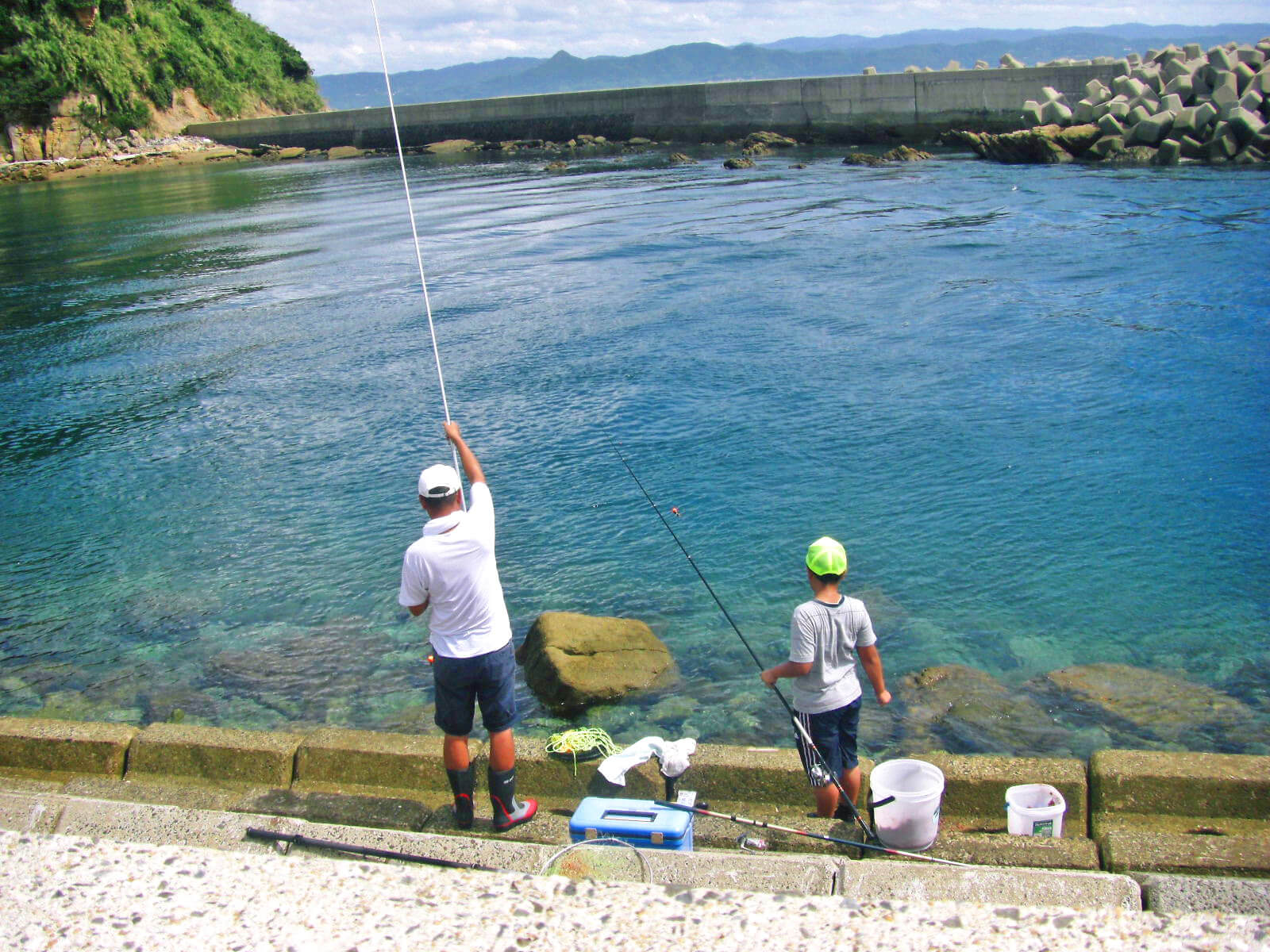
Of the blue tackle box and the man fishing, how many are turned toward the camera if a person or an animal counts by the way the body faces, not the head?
1

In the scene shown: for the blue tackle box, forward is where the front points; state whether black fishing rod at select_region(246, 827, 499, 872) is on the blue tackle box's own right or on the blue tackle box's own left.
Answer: on the blue tackle box's own right

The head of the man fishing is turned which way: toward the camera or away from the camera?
away from the camera

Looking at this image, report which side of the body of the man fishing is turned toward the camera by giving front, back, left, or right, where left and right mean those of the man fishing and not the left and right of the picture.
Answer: back

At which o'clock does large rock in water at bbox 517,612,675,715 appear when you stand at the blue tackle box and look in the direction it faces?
The large rock in water is roughly at 6 o'clock from the blue tackle box.

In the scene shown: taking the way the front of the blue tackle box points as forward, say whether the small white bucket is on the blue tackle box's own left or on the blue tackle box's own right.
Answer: on the blue tackle box's own left

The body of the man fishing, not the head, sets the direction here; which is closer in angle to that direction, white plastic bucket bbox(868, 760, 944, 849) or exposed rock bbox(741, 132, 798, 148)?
the exposed rock

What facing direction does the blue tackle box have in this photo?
toward the camera

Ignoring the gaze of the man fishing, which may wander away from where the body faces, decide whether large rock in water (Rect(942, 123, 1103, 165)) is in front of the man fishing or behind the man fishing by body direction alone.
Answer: in front

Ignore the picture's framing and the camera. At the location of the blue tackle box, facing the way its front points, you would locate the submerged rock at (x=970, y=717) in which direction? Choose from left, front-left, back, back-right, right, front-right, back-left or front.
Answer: back-left

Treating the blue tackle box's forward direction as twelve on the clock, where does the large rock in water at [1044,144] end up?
The large rock in water is roughly at 7 o'clock from the blue tackle box.

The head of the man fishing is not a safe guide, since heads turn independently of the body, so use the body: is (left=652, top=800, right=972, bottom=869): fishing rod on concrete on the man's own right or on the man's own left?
on the man's own right

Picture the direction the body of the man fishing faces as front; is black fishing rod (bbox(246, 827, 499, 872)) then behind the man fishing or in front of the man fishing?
behind

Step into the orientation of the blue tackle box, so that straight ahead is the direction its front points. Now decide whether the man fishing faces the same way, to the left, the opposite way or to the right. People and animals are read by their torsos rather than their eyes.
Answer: the opposite way
